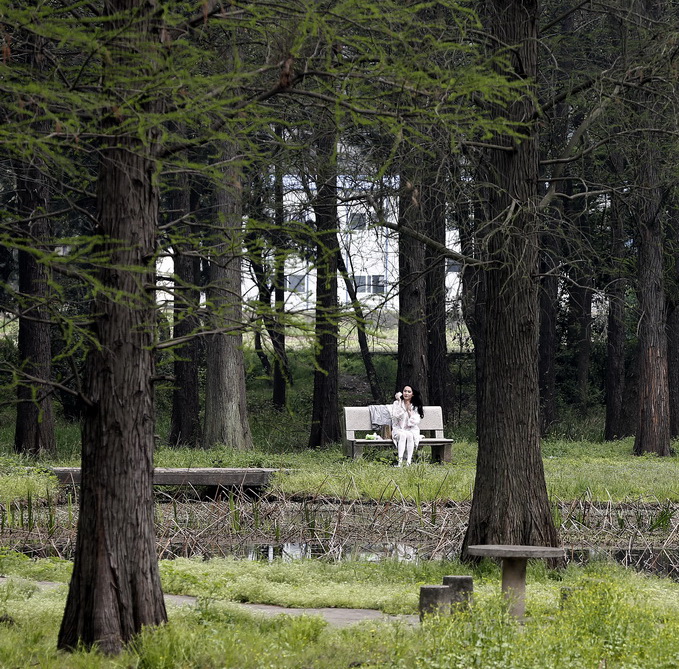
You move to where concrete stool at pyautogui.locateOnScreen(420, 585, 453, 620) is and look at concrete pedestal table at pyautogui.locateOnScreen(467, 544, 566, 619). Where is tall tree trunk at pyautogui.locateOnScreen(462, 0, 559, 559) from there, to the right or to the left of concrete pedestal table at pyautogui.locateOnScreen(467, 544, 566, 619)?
left

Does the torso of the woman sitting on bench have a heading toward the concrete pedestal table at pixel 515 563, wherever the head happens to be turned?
yes

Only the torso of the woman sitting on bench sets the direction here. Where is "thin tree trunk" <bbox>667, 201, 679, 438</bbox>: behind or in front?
behind

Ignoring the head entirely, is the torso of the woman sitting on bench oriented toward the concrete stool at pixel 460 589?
yes

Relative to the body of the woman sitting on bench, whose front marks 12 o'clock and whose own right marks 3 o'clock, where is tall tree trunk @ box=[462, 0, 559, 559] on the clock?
The tall tree trunk is roughly at 12 o'clock from the woman sitting on bench.

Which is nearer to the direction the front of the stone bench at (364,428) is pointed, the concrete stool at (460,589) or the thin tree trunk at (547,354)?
the concrete stool

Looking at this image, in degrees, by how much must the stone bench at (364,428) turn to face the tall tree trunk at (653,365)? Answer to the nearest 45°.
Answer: approximately 90° to its left

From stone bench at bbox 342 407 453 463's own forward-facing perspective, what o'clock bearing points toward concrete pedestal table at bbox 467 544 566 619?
concrete pedestal table at bbox 467 544 566 619 is roughly at 12 o'clock from stone bench at bbox 342 407 453 463.

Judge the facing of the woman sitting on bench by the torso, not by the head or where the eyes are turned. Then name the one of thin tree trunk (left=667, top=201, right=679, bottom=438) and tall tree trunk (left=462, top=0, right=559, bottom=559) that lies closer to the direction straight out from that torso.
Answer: the tall tree trunk

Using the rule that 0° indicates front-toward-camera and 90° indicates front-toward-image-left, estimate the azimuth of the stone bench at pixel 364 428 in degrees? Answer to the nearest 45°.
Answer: approximately 0°
